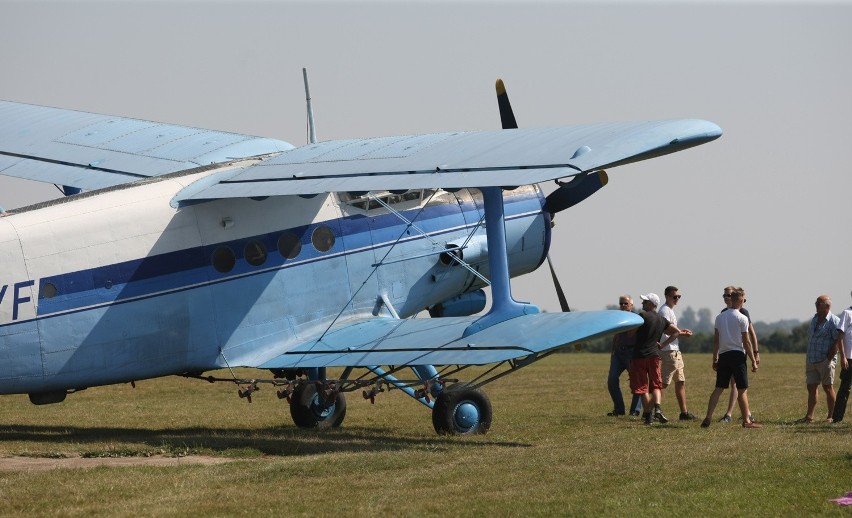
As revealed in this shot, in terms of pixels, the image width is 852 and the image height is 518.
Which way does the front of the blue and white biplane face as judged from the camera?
facing away from the viewer and to the right of the viewer

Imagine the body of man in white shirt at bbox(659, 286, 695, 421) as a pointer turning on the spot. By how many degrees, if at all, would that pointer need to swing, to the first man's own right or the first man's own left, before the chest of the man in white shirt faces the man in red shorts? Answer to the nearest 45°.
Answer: approximately 45° to the first man's own right

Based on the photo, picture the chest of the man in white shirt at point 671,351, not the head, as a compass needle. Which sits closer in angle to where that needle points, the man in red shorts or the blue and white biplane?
the man in red shorts
